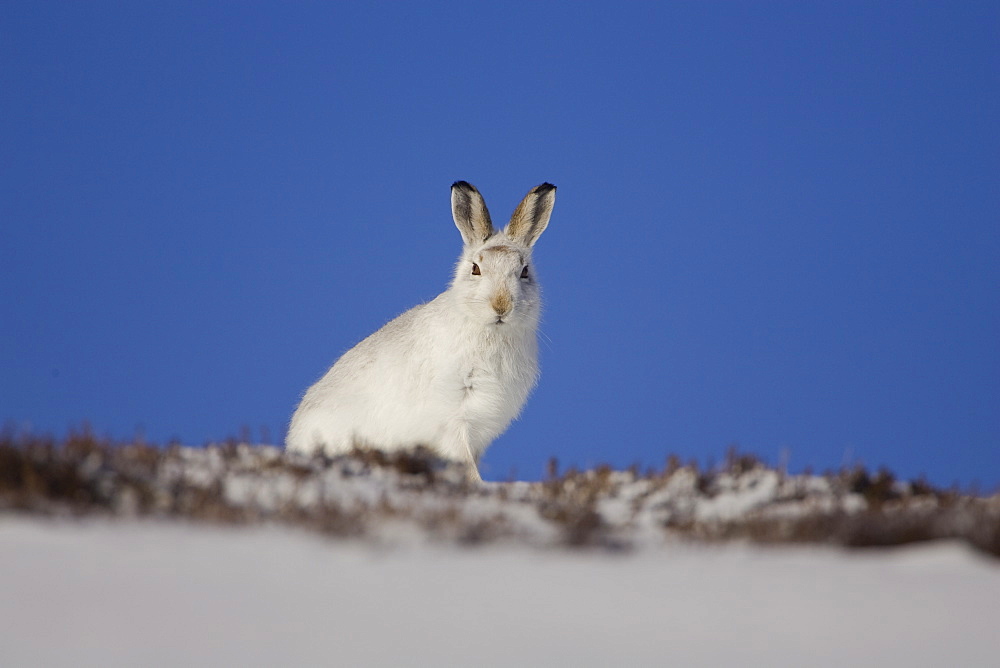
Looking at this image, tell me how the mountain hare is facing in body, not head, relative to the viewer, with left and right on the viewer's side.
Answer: facing the viewer and to the right of the viewer
